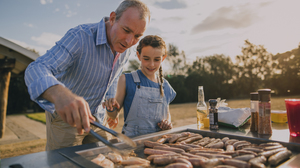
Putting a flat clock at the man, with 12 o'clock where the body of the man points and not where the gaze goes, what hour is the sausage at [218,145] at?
The sausage is roughly at 12 o'clock from the man.

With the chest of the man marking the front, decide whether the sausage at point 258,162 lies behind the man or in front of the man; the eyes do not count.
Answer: in front

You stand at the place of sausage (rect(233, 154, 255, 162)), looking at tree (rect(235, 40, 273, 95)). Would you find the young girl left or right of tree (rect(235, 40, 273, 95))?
left

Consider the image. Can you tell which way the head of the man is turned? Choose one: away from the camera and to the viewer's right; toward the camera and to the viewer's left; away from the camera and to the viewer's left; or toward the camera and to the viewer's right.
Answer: toward the camera and to the viewer's right

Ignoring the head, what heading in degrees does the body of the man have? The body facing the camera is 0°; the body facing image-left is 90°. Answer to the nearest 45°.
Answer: approximately 315°

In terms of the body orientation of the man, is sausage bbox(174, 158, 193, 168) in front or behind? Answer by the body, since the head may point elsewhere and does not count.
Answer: in front

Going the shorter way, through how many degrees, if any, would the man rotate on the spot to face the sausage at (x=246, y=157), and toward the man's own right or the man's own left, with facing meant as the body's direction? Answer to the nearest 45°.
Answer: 0° — they already face it
